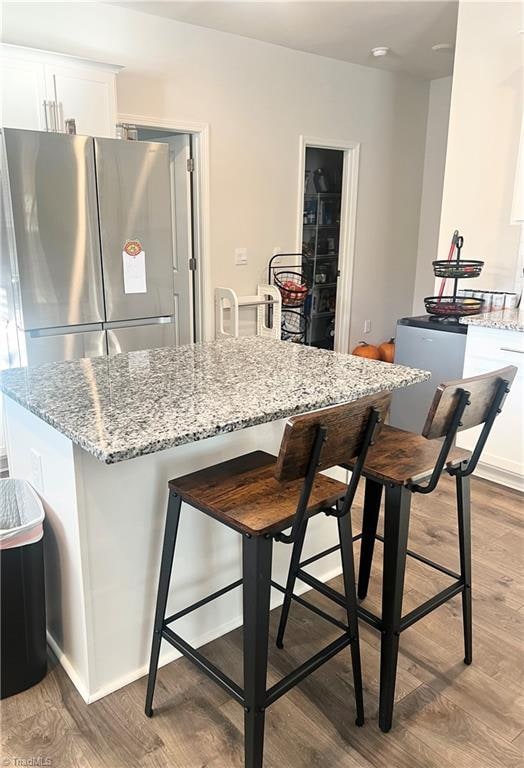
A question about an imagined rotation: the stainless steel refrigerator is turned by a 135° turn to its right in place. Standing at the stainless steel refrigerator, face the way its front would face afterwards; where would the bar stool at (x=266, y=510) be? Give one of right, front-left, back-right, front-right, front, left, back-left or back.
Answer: back-left

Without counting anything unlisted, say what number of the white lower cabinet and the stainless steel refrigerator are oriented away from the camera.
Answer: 0

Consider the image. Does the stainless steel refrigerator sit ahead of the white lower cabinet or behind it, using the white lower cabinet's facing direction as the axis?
ahead

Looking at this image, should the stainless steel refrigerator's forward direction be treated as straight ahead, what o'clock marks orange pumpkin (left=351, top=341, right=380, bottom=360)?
The orange pumpkin is roughly at 8 o'clock from the stainless steel refrigerator.

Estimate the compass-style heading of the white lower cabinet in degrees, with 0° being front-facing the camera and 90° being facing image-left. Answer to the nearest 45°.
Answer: approximately 45°

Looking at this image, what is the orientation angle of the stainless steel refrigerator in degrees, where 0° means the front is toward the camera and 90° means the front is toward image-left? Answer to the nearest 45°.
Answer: approximately 0°

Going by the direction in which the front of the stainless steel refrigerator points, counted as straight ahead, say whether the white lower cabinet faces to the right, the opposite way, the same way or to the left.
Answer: to the right

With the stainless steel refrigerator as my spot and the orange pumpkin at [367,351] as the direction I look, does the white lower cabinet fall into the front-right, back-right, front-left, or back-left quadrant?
front-right

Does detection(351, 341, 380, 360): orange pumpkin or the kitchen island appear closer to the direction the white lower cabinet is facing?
the kitchen island

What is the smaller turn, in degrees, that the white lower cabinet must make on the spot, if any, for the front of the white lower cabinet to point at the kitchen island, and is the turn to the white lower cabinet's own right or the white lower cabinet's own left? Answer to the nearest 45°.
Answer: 0° — it already faces it

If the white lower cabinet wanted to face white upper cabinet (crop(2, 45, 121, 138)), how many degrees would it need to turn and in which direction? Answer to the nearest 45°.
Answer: approximately 45° to its right

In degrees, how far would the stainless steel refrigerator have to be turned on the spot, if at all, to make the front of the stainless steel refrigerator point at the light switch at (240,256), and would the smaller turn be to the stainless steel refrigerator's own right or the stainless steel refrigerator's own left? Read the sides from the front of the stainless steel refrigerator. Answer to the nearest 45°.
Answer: approximately 135° to the stainless steel refrigerator's own left
